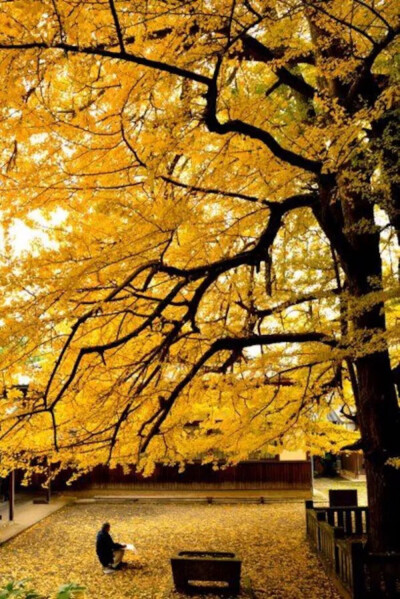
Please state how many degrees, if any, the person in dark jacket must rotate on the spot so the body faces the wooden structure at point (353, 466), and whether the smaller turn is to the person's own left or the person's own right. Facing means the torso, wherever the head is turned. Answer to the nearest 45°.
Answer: approximately 45° to the person's own left

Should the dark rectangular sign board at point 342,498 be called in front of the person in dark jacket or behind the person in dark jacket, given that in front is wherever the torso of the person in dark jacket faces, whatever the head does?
in front

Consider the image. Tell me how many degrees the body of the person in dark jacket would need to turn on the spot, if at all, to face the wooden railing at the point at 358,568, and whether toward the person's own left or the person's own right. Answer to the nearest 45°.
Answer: approximately 45° to the person's own right

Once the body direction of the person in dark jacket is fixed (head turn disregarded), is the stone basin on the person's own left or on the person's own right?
on the person's own right

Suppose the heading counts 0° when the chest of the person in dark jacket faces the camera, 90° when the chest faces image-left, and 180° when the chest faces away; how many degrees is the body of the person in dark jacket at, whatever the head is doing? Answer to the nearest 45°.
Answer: approximately 270°

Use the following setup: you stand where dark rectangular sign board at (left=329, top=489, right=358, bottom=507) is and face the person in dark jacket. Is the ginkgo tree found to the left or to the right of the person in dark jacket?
left

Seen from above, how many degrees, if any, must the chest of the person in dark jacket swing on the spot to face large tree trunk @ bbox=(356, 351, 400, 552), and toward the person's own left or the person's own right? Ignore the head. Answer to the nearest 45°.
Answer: approximately 45° to the person's own right

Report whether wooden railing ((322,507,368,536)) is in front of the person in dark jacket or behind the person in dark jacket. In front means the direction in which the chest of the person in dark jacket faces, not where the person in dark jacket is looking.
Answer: in front
